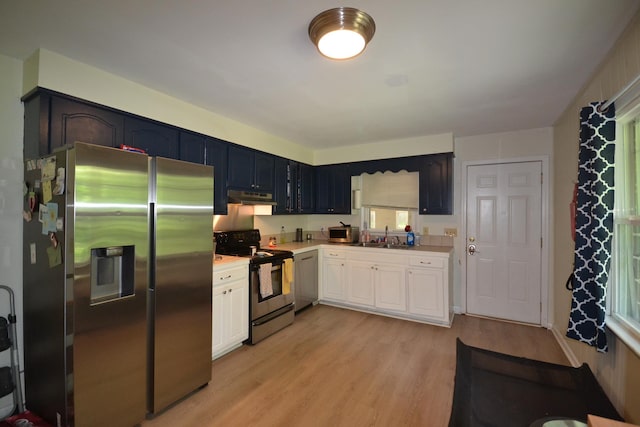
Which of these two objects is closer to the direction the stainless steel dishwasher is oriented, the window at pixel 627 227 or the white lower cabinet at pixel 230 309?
the window

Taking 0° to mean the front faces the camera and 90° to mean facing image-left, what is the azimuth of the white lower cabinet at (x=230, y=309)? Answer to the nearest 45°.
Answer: approximately 315°

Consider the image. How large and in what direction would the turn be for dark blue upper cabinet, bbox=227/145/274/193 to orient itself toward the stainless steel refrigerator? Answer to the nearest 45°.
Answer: approximately 90° to its right

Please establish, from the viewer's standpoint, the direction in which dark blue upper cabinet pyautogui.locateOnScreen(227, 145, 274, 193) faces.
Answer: facing the viewer and to the right of the viewer

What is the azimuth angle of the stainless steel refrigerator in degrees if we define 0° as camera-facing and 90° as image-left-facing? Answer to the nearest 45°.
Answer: approximately 315°

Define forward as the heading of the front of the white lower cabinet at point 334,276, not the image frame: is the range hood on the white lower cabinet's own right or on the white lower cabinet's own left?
on the white lower cabinet's own right

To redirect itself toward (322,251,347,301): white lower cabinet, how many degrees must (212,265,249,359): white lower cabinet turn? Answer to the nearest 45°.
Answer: approximately 90° to its left

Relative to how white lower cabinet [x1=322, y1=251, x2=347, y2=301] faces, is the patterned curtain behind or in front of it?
in front

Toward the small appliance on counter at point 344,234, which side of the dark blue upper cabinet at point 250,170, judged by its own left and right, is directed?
left

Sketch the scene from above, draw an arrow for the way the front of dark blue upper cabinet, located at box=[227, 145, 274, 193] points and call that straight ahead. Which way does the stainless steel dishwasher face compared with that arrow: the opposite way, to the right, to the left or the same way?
the same way

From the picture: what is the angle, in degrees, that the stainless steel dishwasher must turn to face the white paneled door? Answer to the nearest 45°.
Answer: approximately 45° to its left

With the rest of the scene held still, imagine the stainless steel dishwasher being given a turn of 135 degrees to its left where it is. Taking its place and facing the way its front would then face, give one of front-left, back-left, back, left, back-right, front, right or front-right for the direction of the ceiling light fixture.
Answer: back

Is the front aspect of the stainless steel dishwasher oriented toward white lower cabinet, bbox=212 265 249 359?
no

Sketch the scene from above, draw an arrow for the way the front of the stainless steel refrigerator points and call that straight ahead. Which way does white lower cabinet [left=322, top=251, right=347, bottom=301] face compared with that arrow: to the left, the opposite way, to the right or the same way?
to the right

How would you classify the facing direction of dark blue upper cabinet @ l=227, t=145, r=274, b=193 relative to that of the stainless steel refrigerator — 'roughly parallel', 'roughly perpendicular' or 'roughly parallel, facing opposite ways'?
roughly parallel

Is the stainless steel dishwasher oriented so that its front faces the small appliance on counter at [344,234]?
no

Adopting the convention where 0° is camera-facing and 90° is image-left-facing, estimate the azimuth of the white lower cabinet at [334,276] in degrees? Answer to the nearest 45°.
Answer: approximately 0°

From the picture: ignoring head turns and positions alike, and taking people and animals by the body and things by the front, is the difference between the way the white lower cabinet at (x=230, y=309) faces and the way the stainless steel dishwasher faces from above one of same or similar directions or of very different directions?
same or similar directions
